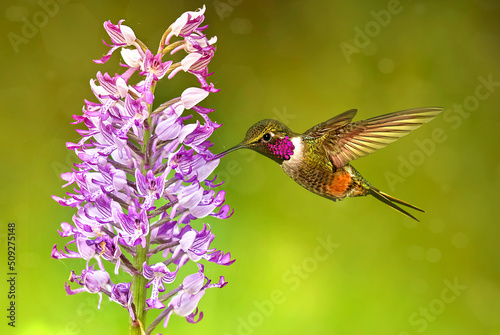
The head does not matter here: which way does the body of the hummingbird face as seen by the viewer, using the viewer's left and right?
facing to the left of the viewer

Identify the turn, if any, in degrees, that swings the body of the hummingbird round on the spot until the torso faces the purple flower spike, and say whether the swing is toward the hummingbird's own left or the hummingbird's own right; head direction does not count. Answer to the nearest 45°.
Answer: approximately 45° to the hummingbird's own left
